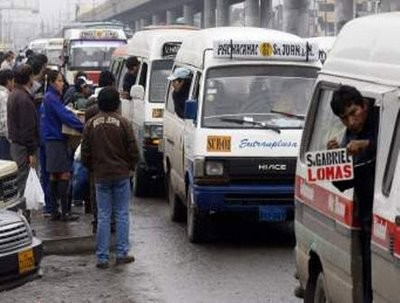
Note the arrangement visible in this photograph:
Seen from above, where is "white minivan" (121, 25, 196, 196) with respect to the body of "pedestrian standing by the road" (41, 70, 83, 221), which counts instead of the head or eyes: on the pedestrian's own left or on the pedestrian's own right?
on the pedestrian's own left

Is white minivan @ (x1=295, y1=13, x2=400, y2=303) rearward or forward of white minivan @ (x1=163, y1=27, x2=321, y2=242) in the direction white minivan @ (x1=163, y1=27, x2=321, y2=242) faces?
forward

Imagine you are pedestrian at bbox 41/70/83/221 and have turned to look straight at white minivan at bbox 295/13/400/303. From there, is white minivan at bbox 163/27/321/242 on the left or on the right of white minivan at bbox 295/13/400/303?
left

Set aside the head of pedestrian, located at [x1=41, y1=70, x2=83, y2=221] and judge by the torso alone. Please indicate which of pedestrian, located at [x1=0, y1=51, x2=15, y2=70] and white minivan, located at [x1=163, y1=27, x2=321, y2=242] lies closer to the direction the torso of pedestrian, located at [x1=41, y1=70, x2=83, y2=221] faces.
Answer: the white minivan

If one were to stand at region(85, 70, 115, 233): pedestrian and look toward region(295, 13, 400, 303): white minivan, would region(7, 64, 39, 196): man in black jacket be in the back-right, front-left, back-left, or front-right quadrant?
back-right

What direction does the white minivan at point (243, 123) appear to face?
toward the camera

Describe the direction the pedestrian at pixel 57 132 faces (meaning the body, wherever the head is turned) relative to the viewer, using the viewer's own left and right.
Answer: facing to the right of the viewer

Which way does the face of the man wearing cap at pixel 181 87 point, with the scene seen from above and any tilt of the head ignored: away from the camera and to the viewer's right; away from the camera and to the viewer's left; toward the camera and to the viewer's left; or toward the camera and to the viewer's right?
toward the camera and to the viewer's left

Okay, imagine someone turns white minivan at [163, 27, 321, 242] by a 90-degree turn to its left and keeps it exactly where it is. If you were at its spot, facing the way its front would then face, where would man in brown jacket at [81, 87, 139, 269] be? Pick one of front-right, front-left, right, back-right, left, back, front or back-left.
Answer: back-right

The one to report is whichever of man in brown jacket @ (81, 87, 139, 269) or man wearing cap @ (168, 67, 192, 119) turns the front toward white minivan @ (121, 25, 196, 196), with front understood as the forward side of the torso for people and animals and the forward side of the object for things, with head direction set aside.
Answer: the man in brown jacket

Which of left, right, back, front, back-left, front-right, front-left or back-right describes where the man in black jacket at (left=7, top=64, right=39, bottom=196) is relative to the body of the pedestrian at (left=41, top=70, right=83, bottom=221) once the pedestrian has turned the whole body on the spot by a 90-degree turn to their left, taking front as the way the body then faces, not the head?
left

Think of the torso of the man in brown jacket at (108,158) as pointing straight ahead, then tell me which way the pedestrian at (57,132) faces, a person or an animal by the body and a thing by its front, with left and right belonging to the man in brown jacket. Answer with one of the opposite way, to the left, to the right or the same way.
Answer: to the right

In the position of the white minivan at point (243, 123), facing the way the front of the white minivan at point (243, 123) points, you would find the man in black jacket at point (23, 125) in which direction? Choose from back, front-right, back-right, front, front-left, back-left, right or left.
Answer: right

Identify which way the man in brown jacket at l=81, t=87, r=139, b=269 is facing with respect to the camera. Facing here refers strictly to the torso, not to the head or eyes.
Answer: away from the camera

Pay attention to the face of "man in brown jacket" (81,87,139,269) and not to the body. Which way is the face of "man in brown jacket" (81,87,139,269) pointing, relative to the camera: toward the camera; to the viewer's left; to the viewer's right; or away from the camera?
away from the camera

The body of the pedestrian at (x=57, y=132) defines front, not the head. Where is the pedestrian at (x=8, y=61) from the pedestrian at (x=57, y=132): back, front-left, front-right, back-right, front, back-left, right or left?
left

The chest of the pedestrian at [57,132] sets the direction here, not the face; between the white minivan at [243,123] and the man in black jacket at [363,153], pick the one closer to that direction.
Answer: the white minivan
